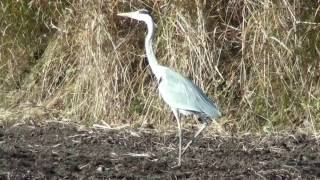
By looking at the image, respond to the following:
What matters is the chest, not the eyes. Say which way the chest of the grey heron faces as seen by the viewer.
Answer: to the viewer's left
